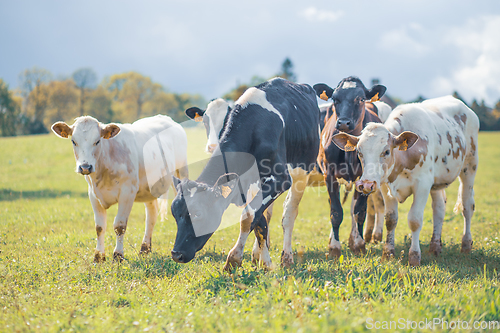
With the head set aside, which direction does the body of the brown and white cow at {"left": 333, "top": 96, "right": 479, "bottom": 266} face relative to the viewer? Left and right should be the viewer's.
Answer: facing the viewer and to the left of the viewer

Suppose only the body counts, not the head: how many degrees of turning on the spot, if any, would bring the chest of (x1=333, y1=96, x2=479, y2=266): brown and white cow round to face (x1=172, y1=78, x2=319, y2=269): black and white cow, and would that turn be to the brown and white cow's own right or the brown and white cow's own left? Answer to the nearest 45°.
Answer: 0° — it already faces it

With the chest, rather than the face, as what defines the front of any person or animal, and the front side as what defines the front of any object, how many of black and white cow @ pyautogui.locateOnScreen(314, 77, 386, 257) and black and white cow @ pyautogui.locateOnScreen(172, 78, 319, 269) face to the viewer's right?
0

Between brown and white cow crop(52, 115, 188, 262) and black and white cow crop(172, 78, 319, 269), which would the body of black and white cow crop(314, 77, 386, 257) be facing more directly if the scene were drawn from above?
the black and white cow

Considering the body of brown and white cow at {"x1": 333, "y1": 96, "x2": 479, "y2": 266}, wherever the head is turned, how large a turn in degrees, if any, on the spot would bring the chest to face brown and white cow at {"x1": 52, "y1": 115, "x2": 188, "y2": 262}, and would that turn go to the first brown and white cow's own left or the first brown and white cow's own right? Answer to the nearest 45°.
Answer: approximately 45° to the first brown and white cow's own right

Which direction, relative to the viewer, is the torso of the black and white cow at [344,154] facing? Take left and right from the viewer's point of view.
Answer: facing the viewer

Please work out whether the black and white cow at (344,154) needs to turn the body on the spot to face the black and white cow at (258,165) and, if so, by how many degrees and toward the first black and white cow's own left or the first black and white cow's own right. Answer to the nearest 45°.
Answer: approximately 45° to the first black and white cow's own right

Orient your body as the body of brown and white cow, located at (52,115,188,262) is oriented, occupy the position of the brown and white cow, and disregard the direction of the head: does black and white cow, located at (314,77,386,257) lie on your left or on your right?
on your left

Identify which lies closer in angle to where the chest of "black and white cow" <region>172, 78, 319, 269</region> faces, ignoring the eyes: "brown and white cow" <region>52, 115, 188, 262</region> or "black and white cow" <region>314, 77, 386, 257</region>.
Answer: the brown and white cow
